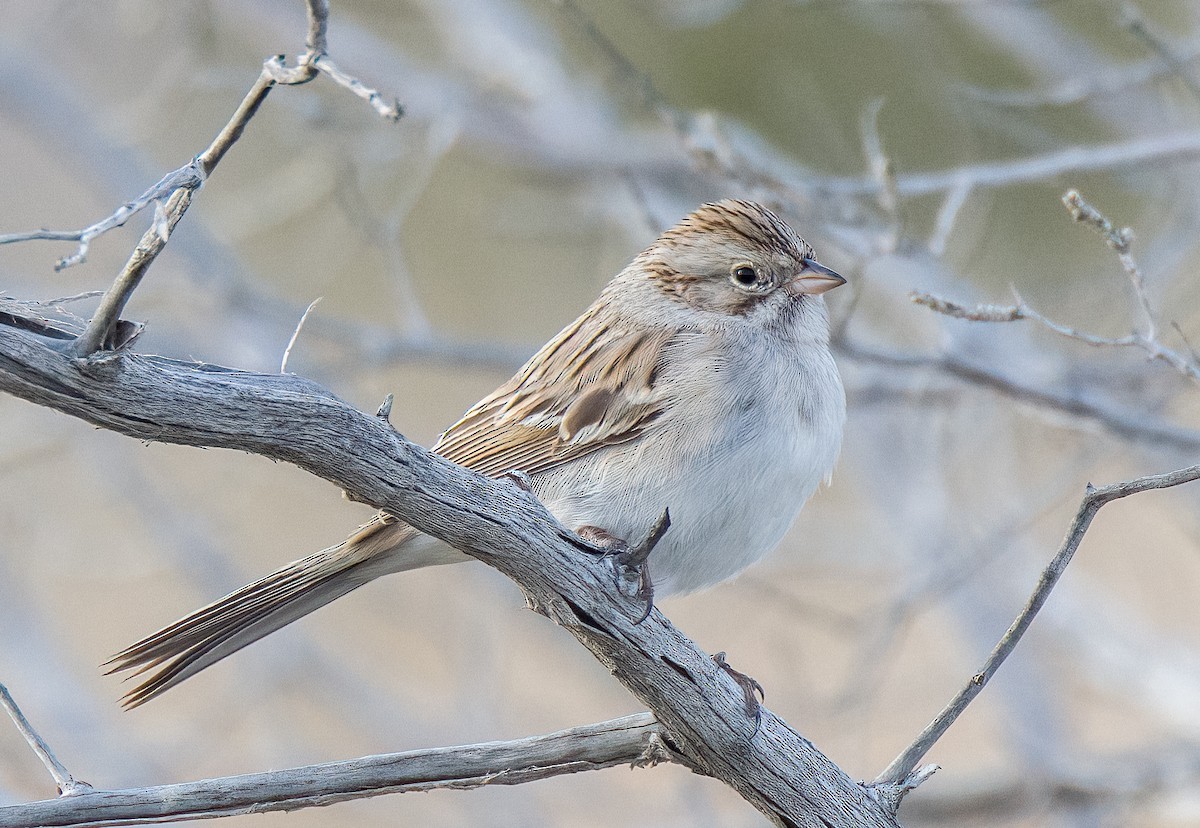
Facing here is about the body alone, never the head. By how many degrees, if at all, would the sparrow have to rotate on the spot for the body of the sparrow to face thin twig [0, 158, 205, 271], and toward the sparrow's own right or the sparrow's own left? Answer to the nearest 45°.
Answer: approximately 135° to the sparrow's own right

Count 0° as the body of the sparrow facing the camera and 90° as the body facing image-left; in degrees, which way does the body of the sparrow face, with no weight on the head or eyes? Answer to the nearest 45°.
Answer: approximately 270°

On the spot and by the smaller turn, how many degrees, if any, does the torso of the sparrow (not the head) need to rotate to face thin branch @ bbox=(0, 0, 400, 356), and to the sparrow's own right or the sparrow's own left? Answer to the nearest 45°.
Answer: approximately 135° to the sparrow's own right

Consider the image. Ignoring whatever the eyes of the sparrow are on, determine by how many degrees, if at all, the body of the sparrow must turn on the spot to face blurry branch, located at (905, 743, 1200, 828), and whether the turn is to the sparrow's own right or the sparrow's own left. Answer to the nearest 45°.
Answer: approximately 45° to the sparrow's own left
